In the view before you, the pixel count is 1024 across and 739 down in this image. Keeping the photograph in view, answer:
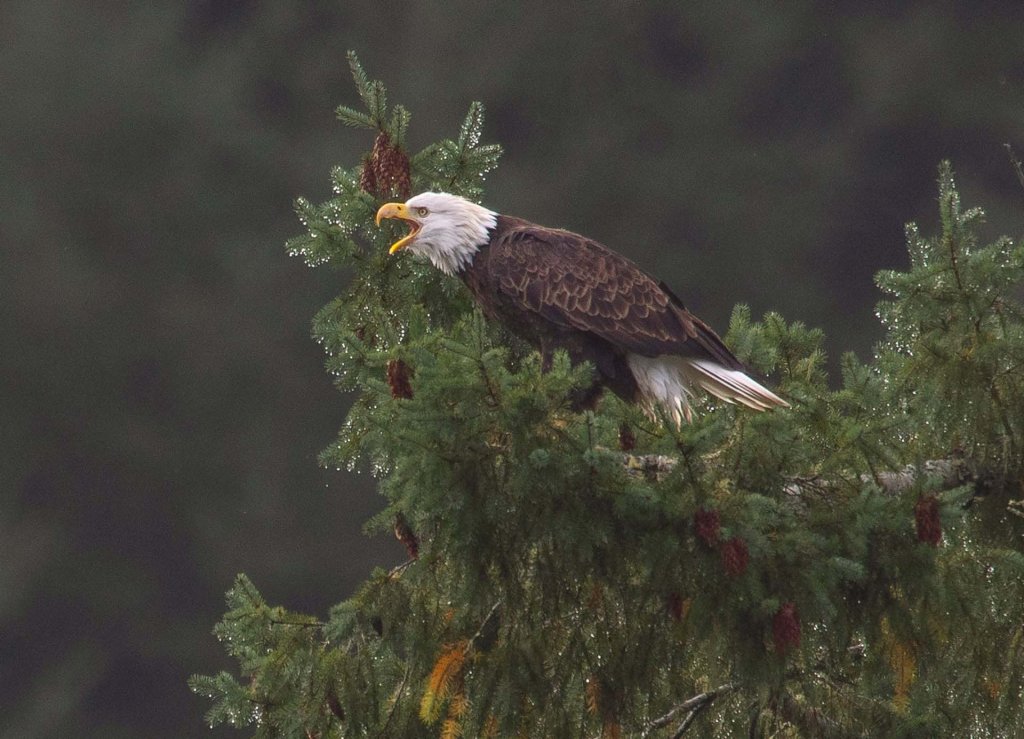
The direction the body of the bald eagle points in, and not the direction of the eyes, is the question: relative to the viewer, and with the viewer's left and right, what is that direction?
facing to the left of the viewer
